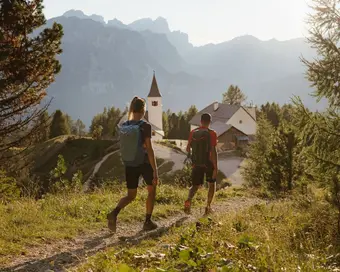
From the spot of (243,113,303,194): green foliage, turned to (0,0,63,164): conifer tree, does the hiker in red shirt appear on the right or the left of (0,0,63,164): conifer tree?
left

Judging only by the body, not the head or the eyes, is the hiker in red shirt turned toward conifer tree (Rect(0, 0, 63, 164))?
no

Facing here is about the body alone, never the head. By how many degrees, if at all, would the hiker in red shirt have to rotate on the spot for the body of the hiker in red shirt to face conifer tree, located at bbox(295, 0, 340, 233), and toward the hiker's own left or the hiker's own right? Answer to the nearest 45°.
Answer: approximately 45° to the hiker's own right

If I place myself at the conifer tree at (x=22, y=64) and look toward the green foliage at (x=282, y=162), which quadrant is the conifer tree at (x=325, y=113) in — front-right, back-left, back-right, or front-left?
front-right

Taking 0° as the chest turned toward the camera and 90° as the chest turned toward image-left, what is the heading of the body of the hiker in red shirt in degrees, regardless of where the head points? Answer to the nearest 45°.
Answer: approximately 225°

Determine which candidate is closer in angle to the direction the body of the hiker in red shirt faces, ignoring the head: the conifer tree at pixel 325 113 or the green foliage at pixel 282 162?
the green foliage

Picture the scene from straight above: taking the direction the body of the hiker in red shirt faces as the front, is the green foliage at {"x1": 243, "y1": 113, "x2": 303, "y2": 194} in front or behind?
in front
